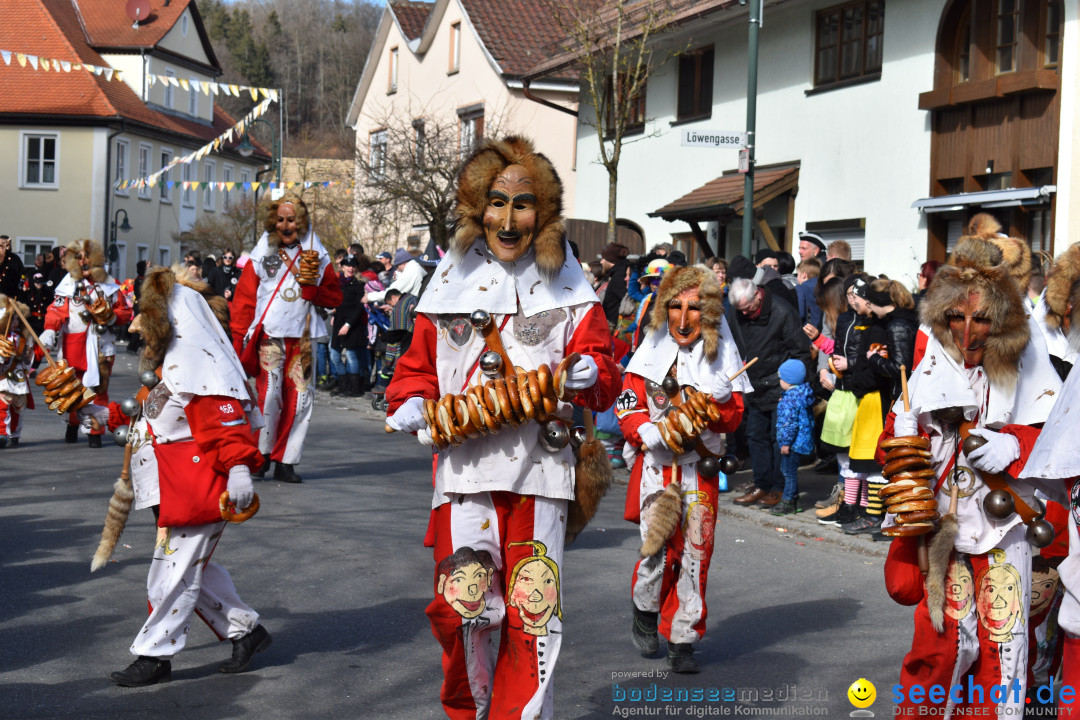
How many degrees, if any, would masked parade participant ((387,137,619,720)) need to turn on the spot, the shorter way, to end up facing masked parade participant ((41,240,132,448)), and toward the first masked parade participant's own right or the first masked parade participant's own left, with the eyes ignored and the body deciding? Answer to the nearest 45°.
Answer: approximately 135° to the first masked parade participant's own right

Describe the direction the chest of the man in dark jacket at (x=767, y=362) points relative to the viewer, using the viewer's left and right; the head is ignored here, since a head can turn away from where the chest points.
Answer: facing the viewer and to the left of the viewer

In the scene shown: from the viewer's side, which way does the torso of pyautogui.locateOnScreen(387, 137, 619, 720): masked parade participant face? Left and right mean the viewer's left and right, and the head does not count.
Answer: facing the viewer

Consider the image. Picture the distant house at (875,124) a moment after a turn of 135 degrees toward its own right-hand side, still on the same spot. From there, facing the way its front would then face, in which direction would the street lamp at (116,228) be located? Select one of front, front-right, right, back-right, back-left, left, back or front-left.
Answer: front-left

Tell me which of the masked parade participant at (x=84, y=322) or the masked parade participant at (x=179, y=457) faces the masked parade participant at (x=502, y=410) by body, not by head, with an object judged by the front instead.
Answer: the masked parade participant at (x=84, y=322)

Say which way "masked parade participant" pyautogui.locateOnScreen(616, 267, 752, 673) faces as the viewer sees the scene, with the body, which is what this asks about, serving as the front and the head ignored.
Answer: toward the camera

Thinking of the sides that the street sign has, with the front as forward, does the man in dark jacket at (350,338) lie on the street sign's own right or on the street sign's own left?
on the street sign's own right

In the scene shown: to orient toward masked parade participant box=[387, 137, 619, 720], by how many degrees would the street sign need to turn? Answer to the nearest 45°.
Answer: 0° — it already faces them

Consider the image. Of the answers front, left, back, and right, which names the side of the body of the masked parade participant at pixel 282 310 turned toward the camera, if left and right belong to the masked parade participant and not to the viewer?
front

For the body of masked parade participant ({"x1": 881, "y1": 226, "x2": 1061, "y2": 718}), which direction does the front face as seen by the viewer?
toward the camera

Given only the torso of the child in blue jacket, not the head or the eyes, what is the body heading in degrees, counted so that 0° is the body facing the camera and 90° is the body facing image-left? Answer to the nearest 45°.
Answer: approximately 90°

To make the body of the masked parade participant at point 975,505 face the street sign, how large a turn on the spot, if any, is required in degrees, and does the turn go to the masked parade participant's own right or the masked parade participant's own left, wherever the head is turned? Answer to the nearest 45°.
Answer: approximately 180°

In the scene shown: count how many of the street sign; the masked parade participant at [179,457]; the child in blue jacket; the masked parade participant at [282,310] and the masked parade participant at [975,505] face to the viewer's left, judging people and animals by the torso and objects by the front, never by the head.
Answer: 2

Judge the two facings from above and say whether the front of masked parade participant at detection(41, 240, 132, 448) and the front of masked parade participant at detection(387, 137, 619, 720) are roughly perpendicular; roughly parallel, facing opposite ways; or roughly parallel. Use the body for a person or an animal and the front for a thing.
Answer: roughly parallel

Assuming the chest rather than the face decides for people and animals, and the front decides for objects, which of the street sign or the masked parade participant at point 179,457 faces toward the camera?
the street sign

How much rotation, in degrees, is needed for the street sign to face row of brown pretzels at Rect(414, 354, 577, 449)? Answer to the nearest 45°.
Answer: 0° — it already faces it

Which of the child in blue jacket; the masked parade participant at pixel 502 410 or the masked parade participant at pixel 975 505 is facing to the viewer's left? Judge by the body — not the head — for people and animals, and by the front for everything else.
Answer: the child in blue jacket

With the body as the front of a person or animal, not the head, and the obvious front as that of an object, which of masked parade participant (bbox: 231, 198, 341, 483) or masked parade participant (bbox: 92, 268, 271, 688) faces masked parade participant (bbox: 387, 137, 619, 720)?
masked parade participant (bbox: 231, 198, 341, 483)

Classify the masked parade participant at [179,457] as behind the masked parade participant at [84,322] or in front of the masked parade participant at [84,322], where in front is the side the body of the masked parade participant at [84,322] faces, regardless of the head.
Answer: in front

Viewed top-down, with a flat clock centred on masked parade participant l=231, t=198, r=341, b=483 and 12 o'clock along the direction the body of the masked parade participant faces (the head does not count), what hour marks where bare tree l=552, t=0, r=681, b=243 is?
The bare tree is roughly at 7 o'clock from the masked parade participant.
